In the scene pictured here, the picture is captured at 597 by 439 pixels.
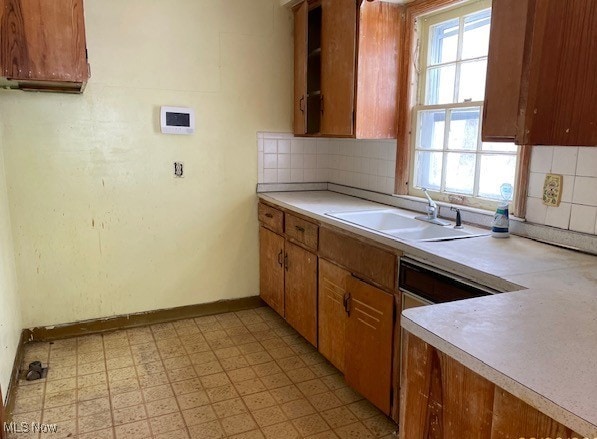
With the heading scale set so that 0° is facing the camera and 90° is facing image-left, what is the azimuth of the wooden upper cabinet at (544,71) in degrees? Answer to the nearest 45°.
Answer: approximately 45°

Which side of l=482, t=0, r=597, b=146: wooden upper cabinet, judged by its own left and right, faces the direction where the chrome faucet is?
right

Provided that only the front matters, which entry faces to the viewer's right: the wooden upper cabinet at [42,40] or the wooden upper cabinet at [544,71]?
the wooden upper cabinet at [42,40]

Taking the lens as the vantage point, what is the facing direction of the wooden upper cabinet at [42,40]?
facing to the right of the viewer

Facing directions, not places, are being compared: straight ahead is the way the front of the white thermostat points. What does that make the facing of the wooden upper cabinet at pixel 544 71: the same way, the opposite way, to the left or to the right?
to the right

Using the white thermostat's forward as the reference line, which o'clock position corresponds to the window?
The window is roughly at 10 o'clock from the white thermostat.

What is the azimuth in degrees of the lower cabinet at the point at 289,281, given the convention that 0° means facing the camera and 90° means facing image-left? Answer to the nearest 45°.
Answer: approximately 45°

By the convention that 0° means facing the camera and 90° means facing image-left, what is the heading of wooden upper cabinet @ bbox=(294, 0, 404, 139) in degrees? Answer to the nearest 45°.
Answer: approximately 45°

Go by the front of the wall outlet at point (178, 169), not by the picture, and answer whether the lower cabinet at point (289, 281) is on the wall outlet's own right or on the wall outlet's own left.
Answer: on the wall outlet's own left
